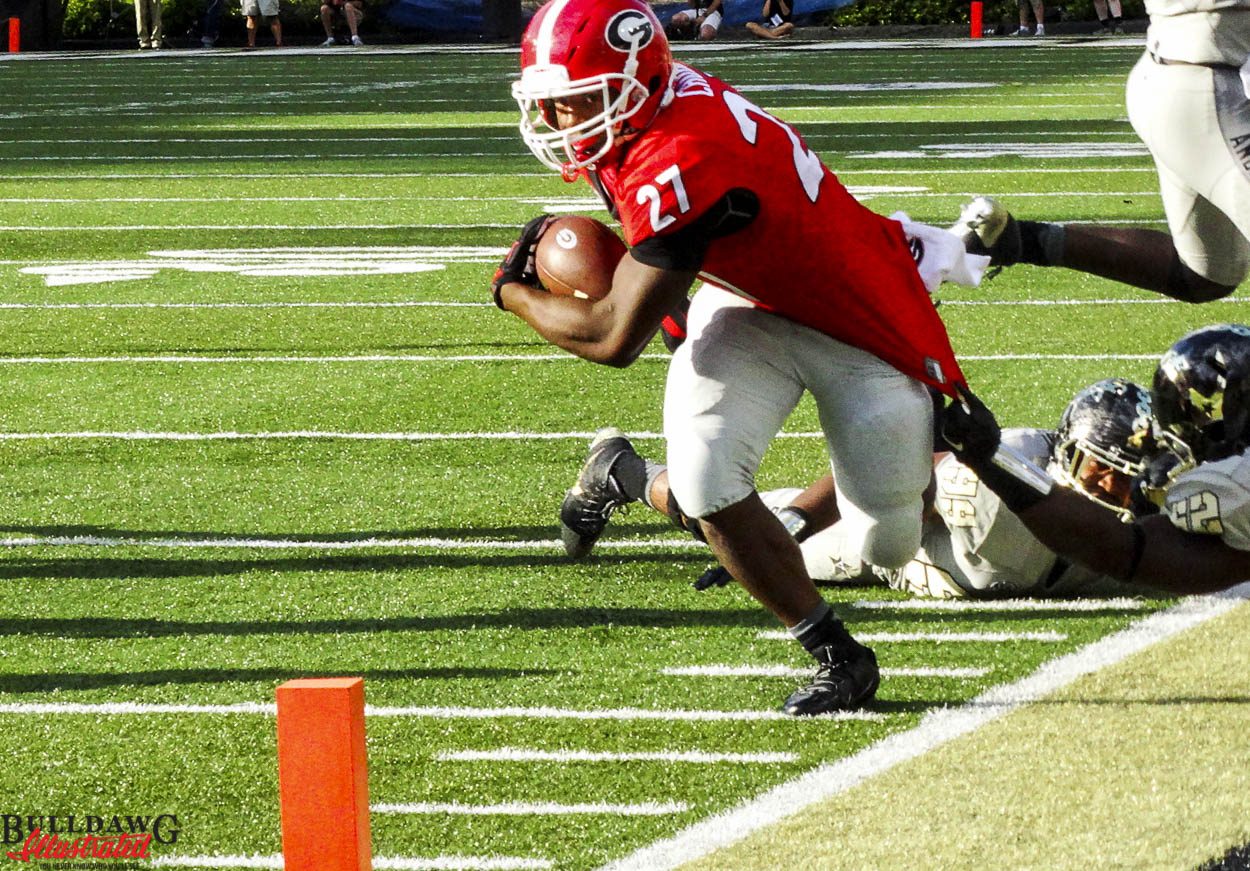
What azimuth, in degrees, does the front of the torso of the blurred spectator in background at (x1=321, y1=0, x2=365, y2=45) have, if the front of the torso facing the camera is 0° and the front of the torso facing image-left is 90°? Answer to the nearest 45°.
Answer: approximately 0°

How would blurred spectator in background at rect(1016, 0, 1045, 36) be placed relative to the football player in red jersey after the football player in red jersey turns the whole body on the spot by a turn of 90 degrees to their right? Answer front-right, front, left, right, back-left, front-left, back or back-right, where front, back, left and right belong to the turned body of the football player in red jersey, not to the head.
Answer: front-right

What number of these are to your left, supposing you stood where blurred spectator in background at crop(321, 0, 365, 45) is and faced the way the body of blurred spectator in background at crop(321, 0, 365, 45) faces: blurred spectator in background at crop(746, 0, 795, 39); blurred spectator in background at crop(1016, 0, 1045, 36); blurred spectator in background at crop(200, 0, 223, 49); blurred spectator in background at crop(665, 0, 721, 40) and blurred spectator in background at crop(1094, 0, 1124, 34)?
4

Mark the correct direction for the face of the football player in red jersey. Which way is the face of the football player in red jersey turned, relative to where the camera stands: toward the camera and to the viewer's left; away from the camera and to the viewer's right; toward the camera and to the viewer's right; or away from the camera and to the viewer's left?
toward the camera and to the viewer's left

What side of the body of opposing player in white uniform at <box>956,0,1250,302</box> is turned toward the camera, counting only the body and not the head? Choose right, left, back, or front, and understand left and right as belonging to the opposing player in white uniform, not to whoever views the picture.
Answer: right

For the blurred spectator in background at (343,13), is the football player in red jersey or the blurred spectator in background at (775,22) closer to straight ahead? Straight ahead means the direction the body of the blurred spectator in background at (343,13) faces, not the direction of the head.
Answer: the football player in red jersey

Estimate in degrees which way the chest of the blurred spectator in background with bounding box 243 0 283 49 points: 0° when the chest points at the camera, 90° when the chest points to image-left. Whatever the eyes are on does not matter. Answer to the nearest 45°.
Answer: approximately 0°

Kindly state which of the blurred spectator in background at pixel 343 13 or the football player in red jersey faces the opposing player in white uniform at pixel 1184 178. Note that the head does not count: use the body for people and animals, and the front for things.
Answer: the blurred spectator in background

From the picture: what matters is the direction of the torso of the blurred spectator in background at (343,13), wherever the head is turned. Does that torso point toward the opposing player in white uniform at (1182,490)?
yes

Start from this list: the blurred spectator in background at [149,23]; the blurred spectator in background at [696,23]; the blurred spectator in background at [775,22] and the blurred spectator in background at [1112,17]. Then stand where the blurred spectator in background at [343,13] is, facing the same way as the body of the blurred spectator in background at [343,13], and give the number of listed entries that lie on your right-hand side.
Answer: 1

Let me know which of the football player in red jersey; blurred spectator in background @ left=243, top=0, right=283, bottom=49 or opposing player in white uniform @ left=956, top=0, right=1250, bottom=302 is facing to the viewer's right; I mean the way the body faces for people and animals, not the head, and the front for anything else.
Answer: the opposing player in white uniform

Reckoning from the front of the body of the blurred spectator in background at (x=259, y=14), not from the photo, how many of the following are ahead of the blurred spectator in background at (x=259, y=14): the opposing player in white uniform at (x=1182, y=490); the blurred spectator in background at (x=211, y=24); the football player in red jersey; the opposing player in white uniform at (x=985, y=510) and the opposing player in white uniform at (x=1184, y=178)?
4
